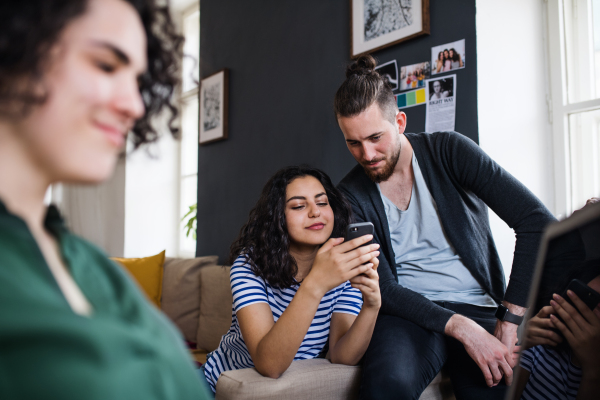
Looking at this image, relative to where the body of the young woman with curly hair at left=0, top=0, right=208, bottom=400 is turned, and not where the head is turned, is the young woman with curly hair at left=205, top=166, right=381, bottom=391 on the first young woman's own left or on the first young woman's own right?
on the first young woman's own left

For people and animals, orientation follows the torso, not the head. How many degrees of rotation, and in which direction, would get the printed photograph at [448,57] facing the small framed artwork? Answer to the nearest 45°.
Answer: approximately 90° to its right

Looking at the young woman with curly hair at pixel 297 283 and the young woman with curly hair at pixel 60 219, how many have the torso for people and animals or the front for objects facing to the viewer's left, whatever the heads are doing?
0

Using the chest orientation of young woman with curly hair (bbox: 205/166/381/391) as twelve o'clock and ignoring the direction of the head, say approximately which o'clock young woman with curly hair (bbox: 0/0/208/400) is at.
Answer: young woman with curly hair (bbox: 0/0/208/400) is roughly at 2 o'clock from young woman with curly hair (bbox: 205/166/381/391).

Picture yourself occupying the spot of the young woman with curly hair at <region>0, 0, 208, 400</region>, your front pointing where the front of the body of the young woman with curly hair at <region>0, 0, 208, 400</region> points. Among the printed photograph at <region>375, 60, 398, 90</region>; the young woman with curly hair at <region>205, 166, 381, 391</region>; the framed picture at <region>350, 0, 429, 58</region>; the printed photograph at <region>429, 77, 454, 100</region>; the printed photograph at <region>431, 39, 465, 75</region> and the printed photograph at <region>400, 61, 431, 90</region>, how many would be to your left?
6

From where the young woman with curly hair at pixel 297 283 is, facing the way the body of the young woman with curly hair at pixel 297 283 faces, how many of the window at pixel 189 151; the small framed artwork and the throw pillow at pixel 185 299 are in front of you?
0

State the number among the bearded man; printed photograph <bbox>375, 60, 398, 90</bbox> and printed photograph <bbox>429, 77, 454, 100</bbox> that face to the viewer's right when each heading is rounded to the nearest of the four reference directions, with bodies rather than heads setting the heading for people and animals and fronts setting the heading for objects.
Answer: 0

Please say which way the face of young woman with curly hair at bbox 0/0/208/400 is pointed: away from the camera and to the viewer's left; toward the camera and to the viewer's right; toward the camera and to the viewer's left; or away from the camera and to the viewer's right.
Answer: toward the camera and to the viewer's right

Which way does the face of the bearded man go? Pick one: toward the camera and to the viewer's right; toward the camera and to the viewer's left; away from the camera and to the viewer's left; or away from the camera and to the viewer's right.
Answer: toward the camera and to the viewer's left

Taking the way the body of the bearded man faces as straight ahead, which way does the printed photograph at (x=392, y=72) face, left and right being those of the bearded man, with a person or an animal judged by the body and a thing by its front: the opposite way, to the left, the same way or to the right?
the same way

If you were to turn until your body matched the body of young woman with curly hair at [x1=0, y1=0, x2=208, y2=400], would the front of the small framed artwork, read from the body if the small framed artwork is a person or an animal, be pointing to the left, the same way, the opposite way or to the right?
to the right

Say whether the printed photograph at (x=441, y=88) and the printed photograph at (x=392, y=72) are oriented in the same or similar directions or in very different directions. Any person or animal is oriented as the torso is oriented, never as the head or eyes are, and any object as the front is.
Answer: same or similar directions

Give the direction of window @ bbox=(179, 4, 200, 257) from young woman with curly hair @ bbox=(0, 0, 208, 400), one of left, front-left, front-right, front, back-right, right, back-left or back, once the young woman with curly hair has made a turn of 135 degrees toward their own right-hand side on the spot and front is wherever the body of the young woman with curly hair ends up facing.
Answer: right

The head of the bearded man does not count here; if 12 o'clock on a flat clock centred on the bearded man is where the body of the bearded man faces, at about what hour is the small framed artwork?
The small framed artwork is roughly at 3 o'clock from the bearded man.

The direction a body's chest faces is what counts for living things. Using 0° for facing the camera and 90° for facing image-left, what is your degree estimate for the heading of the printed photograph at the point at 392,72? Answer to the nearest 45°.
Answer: approximately 45°
